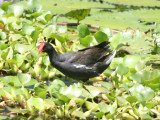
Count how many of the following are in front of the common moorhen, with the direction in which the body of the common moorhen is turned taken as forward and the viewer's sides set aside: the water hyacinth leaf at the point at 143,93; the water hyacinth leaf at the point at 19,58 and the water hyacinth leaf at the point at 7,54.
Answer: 2

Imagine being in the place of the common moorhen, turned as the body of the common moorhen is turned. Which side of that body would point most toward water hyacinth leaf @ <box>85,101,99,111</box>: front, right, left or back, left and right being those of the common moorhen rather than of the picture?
left

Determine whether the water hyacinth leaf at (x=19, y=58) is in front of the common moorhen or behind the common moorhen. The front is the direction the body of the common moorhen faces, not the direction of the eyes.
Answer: in front

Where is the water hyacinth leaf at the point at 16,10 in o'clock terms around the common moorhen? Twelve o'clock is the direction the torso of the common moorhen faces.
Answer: The water hyacinth leaf is roughly at 2 o'clock from the common moorhen.

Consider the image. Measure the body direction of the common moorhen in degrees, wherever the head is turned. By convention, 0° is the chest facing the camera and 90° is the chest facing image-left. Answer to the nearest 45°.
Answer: approximately 90°

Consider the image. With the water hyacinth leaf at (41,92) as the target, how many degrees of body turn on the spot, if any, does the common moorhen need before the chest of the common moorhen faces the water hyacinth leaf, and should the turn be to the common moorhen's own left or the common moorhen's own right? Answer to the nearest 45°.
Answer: approximately 45° to the common moorhen's own left

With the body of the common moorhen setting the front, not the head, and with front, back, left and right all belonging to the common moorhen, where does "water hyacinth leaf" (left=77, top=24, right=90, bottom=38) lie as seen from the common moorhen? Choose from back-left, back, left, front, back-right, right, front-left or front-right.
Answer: right

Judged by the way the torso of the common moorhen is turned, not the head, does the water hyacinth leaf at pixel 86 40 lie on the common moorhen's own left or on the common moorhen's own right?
on the common moorhen's own right

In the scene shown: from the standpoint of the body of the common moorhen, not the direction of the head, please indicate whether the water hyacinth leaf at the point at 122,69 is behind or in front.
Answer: behind

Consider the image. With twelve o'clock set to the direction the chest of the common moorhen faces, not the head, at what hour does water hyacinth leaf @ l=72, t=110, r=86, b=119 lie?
The water hyacinth leaf is roughly at 9 o'clock from the common moorhen.

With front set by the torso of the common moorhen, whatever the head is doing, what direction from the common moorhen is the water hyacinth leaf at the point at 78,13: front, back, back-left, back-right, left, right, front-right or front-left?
right

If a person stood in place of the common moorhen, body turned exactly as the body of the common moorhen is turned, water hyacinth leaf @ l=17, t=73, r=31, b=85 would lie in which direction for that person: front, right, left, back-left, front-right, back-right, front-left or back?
front-left

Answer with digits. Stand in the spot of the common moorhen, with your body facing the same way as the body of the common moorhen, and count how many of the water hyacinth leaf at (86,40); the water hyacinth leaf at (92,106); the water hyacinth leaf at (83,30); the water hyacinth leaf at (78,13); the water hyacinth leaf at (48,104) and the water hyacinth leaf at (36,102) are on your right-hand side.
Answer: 3
